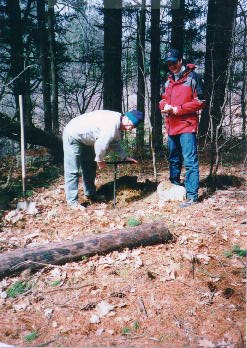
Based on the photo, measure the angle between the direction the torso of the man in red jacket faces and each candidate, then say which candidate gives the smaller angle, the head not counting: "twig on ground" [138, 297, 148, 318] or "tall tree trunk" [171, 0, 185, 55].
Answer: the twig on ground

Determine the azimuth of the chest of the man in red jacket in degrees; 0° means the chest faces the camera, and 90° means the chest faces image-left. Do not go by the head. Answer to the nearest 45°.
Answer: approximately 45°

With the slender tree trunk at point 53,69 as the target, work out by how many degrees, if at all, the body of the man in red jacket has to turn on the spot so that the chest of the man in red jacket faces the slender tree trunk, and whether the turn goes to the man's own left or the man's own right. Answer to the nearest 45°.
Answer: approximately 90° to the man's own right

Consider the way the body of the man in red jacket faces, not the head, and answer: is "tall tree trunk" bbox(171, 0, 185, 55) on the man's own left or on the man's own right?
on the man's own right

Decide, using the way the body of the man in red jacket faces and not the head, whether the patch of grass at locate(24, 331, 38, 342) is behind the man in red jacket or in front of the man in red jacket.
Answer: in front

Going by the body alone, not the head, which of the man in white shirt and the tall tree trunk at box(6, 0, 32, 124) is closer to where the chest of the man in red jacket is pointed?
the man in white shirt

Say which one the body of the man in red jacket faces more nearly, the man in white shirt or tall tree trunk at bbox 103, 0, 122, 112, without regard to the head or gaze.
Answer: the man in white shirt

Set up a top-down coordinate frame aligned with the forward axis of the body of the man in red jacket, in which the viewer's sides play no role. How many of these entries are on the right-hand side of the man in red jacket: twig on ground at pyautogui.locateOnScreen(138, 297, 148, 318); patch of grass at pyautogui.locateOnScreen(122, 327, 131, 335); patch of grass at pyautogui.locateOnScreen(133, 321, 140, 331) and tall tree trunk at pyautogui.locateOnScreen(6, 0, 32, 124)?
1

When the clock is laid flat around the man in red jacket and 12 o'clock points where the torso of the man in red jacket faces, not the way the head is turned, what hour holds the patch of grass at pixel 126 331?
The patch of grass is roughly at 11 o'clock from the man in red jacket.

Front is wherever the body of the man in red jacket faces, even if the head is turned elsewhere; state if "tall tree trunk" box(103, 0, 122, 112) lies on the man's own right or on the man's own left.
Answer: on the man's own right

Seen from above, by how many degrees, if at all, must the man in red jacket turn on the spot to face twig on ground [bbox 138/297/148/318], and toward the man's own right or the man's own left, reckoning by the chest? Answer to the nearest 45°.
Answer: approximately 45° to the man's own left

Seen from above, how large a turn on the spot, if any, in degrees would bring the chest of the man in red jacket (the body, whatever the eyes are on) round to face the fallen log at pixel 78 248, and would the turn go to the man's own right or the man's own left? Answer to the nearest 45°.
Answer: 0° — they already face it
